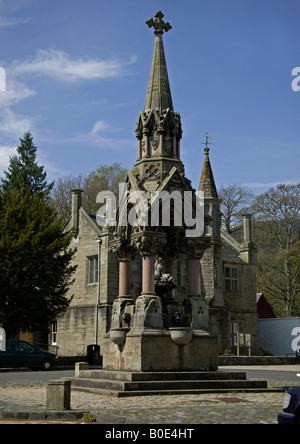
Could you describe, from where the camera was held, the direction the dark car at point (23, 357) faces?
facing to the right of the viewer

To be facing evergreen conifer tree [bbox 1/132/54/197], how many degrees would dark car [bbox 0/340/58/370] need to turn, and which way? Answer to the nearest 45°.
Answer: approximately 90° to its left

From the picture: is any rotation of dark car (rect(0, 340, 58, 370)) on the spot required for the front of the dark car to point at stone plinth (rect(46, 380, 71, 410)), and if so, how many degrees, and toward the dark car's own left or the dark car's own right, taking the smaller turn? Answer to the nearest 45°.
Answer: approximately 90° to the dark car's own right

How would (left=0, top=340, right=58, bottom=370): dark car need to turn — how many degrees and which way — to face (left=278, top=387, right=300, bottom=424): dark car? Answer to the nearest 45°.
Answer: approximately 90° to its right

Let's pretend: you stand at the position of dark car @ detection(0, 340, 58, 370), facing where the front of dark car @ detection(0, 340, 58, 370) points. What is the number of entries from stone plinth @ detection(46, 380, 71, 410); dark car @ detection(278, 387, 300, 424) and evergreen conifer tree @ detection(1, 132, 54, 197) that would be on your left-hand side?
1
